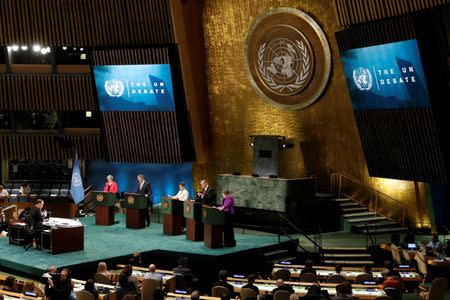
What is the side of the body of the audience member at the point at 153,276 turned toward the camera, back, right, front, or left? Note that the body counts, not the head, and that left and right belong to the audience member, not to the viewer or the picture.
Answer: back

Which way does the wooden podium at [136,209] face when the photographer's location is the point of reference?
facing the viewer and to the left of the viewer

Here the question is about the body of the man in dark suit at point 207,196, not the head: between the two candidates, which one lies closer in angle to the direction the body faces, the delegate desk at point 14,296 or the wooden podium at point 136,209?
the delegate desk

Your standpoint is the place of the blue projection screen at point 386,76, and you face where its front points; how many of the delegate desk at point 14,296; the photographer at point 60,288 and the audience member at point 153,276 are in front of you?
3

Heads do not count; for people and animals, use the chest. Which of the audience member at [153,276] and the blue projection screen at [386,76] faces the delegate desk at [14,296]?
the blue projection screen

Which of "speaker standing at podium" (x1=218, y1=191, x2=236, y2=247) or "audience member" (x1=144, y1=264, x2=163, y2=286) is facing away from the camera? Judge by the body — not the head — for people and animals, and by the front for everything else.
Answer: the audience member

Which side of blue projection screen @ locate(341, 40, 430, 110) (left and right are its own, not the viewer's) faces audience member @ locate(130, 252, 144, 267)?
front

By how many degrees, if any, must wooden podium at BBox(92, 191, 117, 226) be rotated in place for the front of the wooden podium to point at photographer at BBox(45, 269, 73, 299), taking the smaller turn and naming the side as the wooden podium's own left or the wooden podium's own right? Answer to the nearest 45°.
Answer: approximately 45° to the wooden podium's own left

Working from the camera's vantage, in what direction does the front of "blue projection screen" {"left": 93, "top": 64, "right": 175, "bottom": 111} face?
facing the viewer

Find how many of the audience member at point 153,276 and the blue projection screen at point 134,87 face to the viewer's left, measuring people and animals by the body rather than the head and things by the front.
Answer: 0

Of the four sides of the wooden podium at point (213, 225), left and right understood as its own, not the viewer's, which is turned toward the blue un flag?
right
